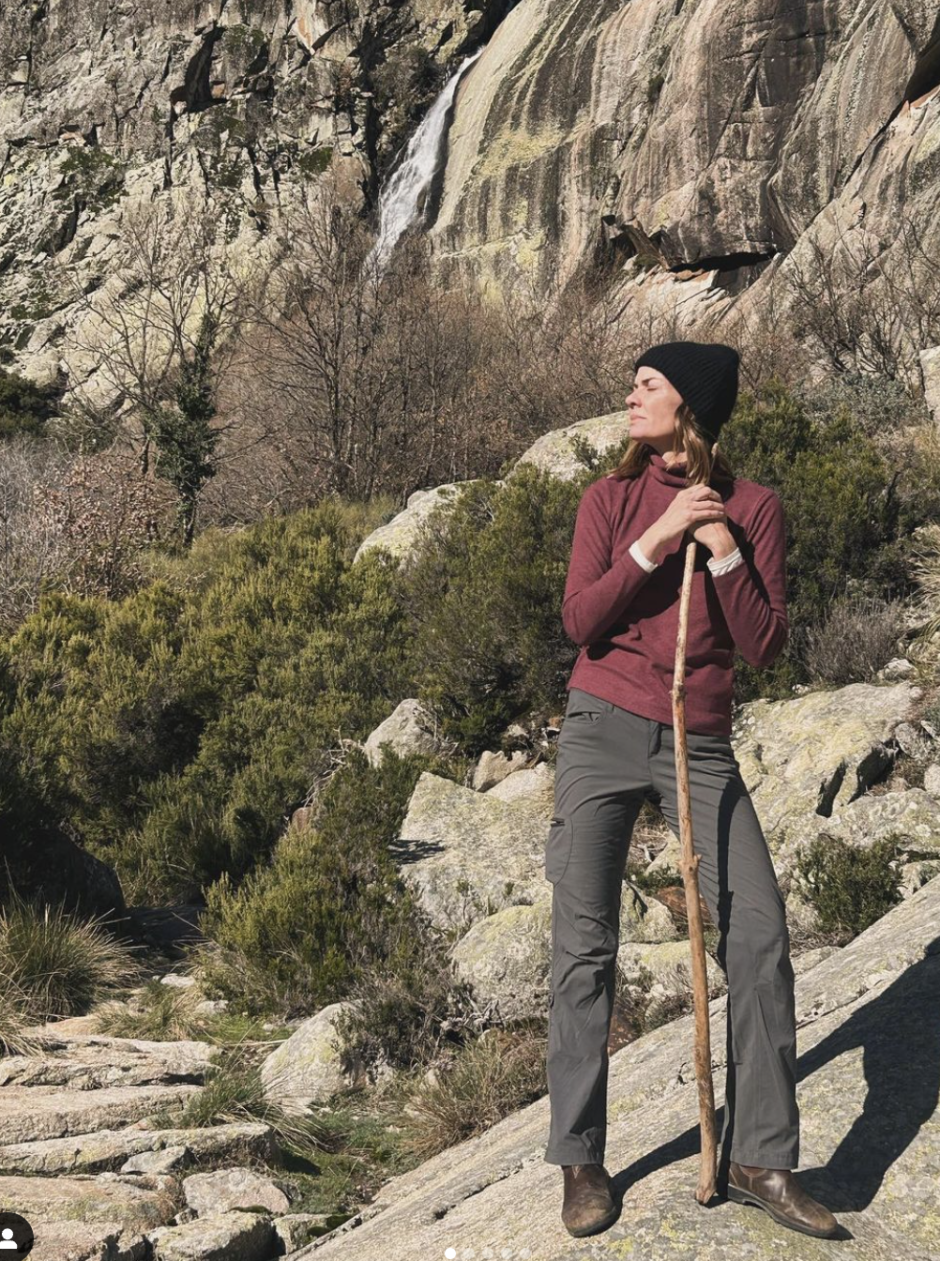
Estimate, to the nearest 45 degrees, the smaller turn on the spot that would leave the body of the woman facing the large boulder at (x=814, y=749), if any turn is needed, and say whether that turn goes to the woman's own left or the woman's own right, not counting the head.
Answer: approximately 180°

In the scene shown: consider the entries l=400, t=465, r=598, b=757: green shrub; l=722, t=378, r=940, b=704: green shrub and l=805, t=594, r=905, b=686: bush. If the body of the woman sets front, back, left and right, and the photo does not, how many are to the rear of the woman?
3

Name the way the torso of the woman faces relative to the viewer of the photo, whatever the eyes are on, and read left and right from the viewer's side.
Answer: facing the viewer

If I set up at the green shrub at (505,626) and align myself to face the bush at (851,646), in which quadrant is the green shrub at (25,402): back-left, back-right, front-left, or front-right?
back-left

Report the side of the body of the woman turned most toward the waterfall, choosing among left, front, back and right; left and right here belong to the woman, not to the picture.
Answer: back

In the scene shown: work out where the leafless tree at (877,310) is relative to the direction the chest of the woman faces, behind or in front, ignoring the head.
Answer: behind

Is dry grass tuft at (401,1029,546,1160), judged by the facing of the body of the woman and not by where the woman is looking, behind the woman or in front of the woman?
behind

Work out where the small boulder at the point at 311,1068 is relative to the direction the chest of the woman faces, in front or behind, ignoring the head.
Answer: behind
